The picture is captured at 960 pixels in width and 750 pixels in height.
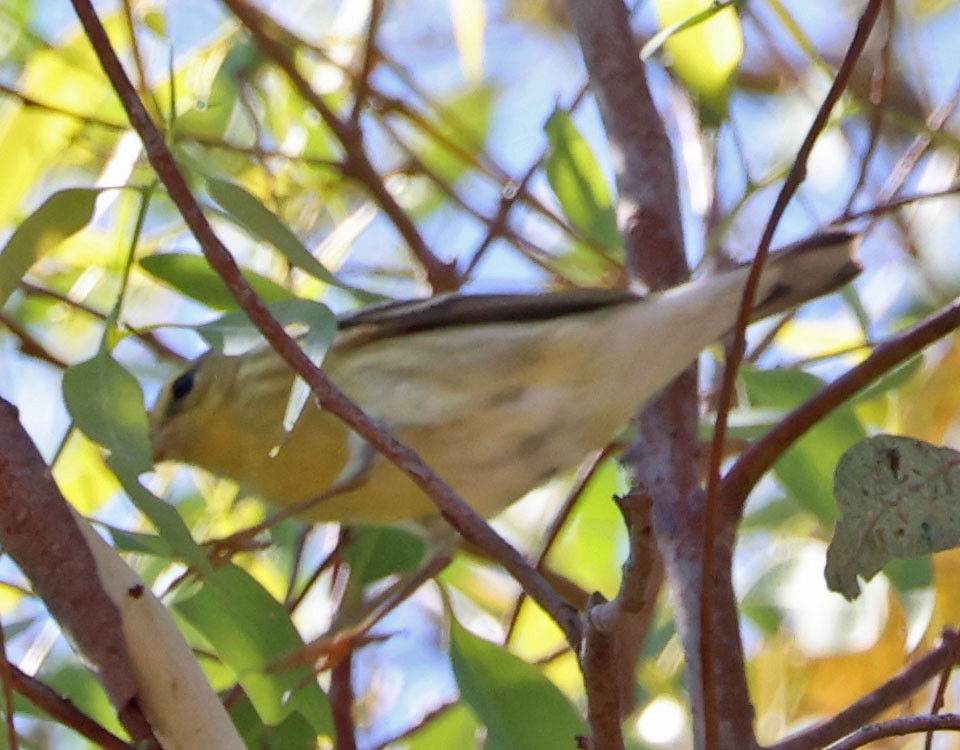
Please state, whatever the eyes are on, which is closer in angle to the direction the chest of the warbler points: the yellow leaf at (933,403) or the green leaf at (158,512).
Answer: the green leaf

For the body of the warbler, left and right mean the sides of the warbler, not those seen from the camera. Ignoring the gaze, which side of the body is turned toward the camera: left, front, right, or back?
left

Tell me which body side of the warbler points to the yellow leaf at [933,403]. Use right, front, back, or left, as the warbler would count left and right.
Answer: back
